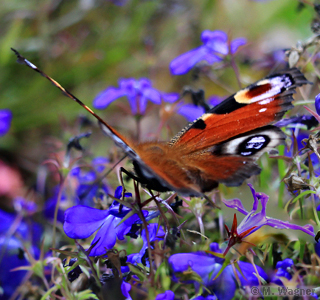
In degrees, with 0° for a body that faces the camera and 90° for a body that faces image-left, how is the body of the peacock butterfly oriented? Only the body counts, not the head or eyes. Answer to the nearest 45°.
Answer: approximately 135°
